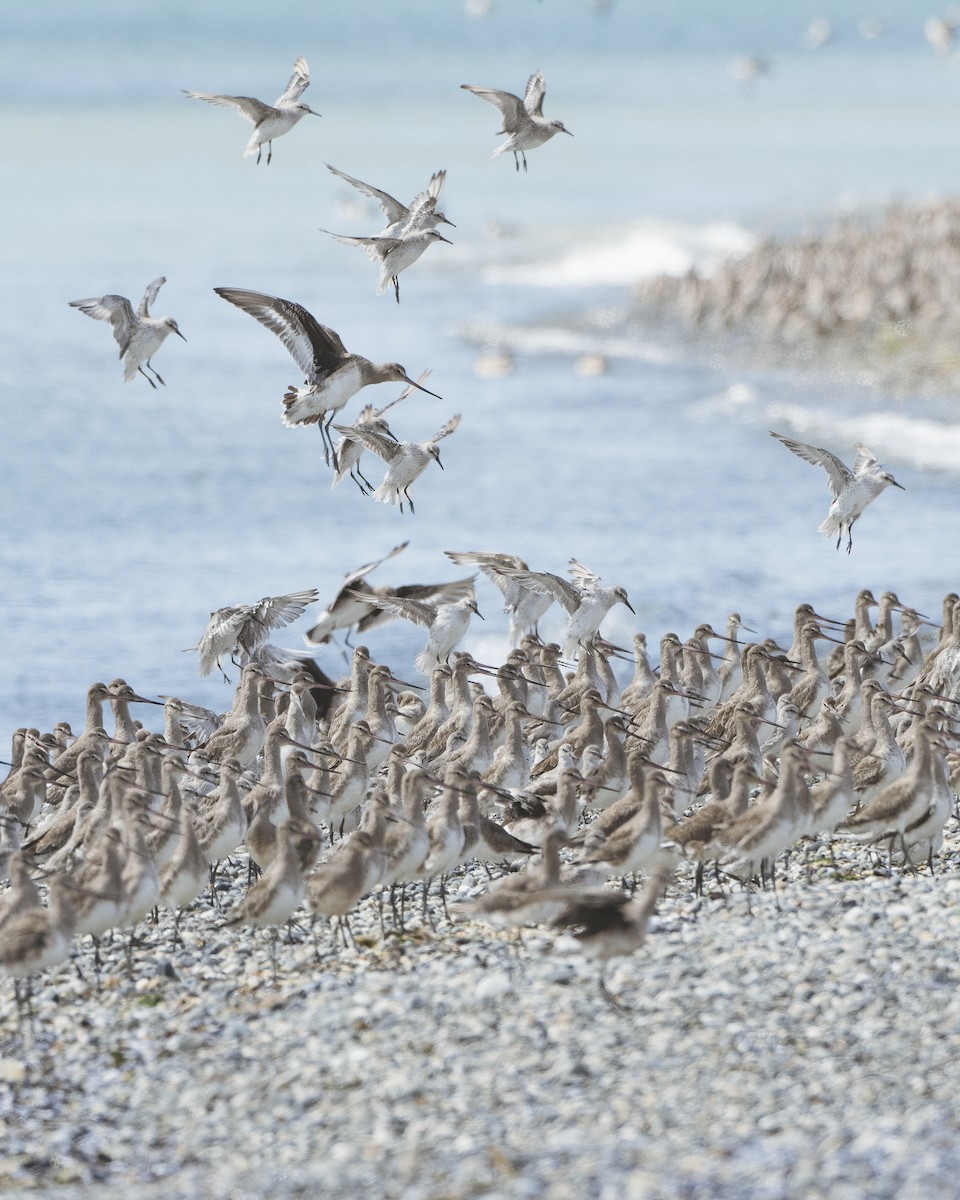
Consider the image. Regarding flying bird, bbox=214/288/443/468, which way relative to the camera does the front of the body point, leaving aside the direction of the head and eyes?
to the viewer's right

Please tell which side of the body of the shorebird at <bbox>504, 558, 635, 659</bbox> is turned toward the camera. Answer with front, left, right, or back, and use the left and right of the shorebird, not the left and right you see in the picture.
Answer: right

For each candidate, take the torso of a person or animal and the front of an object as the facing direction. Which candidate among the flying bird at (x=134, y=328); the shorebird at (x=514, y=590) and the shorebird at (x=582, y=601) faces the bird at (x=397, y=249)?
the flying bird

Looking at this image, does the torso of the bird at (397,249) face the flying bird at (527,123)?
yes

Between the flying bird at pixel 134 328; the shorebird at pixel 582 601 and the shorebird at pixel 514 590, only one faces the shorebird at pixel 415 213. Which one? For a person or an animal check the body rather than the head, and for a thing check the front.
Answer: the flying bird
